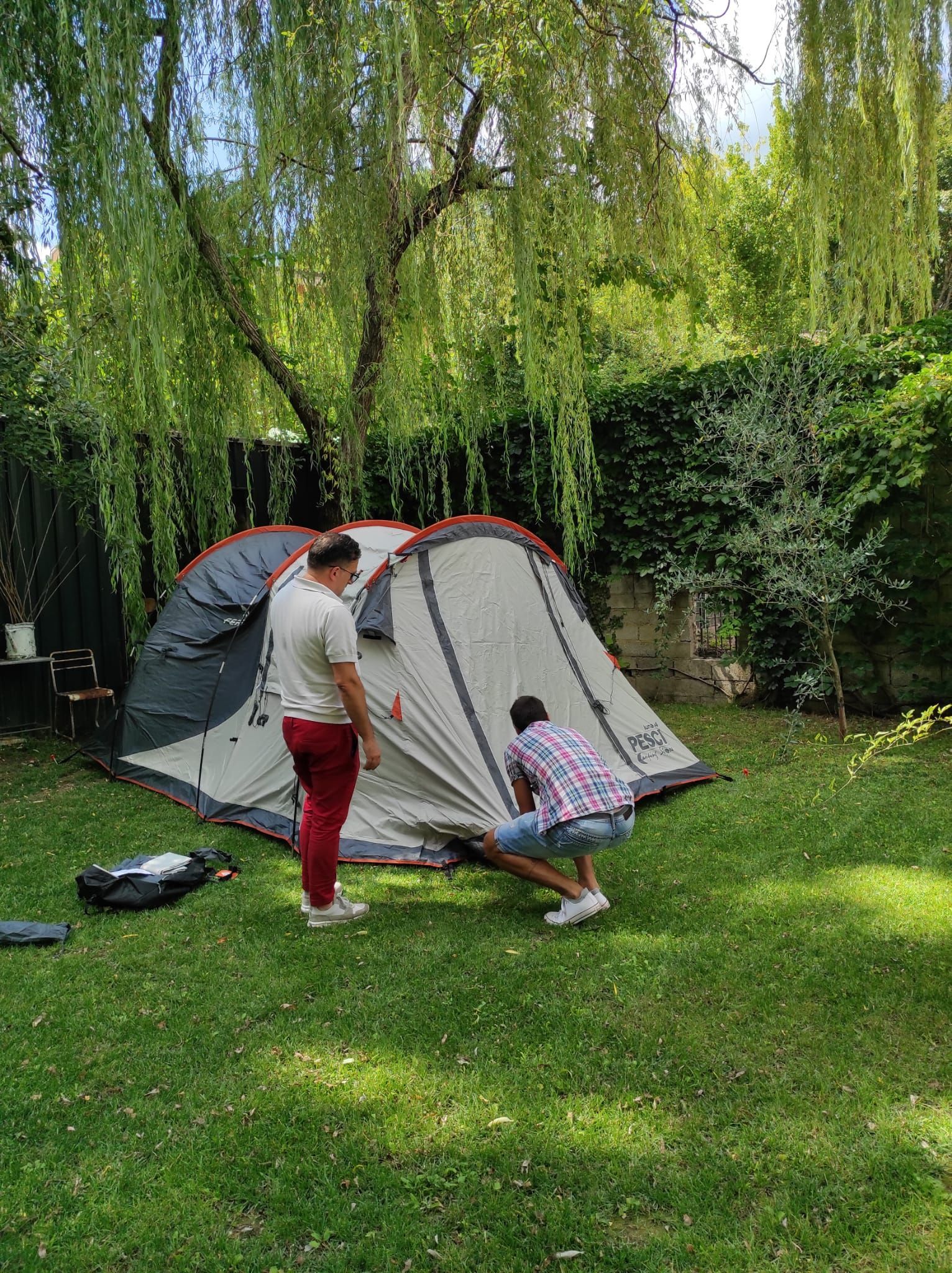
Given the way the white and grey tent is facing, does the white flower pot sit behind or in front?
behind

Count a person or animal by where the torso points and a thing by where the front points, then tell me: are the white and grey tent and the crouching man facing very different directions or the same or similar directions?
very different directions

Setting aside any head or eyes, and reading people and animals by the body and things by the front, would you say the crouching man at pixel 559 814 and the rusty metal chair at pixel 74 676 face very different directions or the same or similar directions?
very different directions

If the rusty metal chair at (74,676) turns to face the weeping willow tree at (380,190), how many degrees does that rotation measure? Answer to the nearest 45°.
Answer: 0° — it already faces it

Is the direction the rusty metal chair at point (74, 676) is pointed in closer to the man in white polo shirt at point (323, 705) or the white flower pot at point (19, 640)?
the man in white polo shirt

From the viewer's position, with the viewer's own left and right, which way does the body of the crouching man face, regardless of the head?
facing away from the viewer and to the left of the viewer

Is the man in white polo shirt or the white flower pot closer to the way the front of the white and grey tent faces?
the man in white polo shirt

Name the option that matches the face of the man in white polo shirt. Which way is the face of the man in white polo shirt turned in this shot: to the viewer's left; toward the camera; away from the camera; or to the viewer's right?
to the viewer's right
